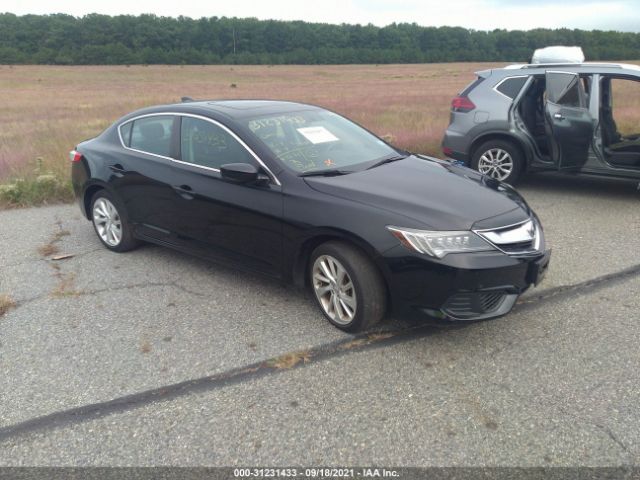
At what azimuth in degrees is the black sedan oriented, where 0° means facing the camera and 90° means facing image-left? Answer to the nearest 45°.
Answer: approximately 315°

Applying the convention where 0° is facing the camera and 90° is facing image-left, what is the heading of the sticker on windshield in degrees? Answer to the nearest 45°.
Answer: approximately 315°
